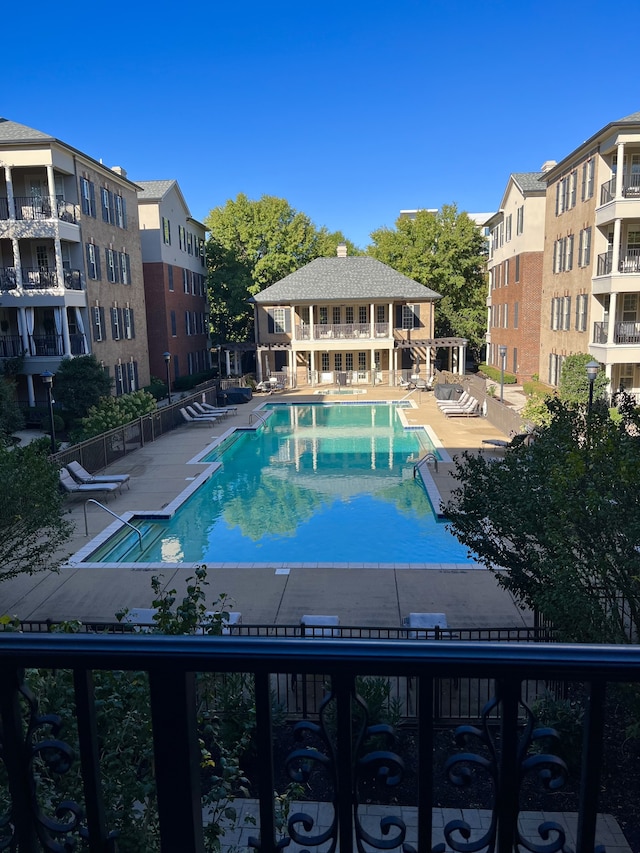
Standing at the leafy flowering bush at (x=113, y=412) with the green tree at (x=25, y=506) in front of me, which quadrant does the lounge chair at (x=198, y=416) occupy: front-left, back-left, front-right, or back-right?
back-left

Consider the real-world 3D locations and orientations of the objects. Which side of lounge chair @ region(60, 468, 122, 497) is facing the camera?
right

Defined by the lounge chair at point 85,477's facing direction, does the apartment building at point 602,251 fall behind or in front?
in front

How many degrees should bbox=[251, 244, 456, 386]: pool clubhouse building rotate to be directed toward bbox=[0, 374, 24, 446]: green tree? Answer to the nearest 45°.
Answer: approximately 45° to its right

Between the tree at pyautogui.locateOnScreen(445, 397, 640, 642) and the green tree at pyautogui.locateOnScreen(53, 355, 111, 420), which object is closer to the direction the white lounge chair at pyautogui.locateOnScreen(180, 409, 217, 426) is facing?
the tree

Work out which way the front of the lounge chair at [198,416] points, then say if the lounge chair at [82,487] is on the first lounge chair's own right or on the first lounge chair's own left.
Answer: on the first lounge chair's own right

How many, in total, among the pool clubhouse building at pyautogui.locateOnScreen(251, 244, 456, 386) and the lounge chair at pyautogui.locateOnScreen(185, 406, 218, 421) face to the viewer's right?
1

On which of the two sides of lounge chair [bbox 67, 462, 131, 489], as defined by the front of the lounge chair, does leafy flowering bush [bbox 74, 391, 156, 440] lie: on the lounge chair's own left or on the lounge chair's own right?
on the lounge chair's own left

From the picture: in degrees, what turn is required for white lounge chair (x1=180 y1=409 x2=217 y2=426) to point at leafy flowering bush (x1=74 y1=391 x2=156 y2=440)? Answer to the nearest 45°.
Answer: approximately 135° to its right

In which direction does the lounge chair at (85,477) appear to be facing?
to the viewer's right

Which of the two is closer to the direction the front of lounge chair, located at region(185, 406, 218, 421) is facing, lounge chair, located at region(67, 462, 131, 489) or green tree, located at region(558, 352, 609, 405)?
the green tree

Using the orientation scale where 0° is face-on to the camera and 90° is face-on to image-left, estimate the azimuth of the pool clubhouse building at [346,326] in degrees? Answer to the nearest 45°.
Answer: approximately 0°

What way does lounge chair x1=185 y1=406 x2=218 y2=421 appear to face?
to the viewer's right

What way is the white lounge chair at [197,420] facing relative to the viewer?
to the viewer's right

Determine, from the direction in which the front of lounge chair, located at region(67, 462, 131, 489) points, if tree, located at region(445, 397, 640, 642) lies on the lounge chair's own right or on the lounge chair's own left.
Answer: on the lounge chair's own right

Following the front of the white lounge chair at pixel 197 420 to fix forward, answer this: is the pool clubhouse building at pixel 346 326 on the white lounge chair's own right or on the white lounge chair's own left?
on the white lounge chair's own left

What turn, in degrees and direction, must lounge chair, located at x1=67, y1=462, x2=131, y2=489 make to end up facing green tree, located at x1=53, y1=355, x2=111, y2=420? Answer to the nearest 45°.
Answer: approximately 90° to its left
